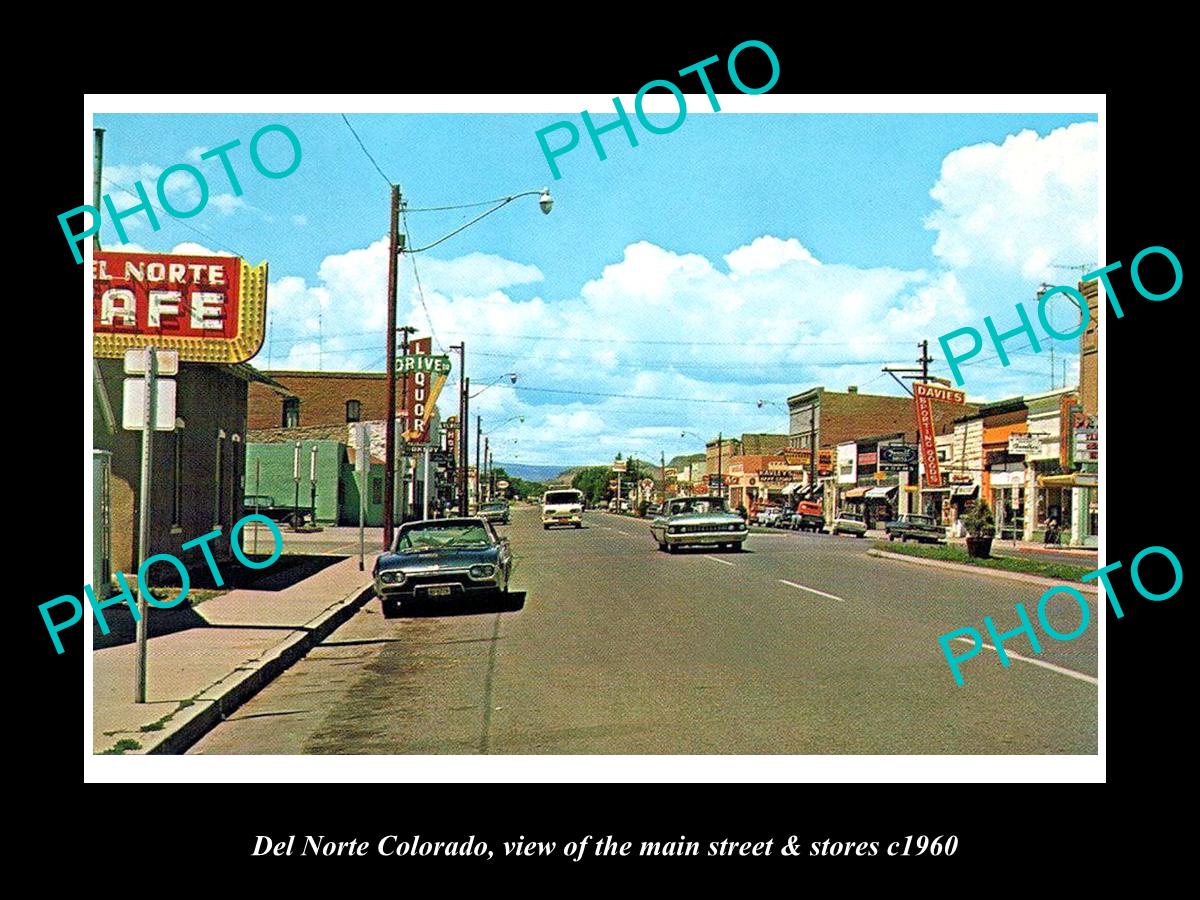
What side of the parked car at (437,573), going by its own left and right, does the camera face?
front

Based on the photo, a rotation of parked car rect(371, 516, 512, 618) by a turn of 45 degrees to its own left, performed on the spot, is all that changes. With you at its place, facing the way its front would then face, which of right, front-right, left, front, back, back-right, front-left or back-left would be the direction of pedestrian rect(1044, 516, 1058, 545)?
left

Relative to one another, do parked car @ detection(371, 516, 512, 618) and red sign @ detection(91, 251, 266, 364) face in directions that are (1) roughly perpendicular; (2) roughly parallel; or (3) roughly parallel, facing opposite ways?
roughly parallel

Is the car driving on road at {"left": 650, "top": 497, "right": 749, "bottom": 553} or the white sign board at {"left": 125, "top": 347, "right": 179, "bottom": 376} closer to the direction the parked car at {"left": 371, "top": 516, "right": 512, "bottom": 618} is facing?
the white sign board

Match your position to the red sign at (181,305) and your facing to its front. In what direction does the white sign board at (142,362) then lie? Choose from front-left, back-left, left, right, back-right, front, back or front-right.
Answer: front

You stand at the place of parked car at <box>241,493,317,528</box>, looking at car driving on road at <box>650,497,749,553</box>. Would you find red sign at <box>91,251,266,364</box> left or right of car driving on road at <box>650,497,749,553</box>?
right

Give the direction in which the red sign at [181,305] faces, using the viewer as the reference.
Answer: facing the viewer

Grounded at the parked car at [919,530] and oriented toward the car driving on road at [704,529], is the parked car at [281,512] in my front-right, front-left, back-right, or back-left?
front-right
